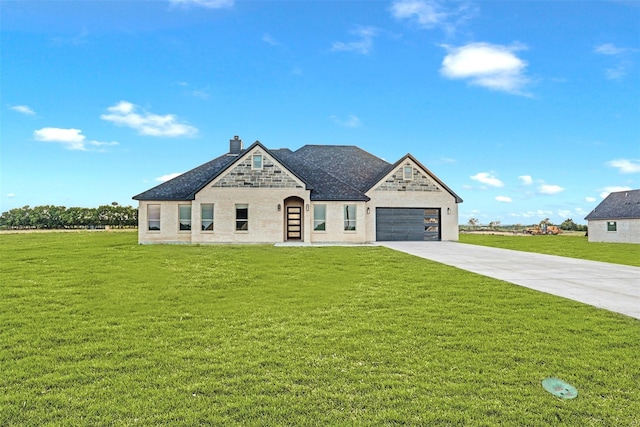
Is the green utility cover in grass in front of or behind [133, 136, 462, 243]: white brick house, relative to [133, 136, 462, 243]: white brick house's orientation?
in front

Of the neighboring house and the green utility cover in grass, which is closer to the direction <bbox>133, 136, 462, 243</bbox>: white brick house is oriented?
the green utility cover in grass

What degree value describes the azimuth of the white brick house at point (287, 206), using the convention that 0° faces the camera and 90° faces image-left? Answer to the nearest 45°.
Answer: approximately 0°

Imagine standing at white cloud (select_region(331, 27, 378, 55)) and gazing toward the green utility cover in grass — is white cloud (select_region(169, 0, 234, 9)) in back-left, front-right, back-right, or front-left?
front-right

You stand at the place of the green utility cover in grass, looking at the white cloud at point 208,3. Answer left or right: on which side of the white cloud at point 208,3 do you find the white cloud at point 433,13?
right

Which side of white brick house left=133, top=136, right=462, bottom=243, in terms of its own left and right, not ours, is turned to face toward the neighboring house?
left
